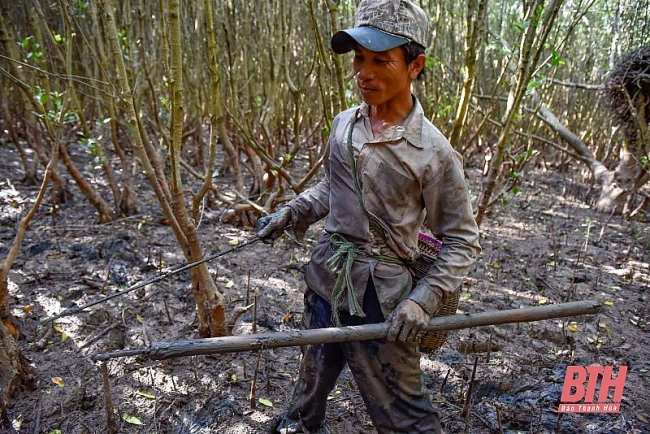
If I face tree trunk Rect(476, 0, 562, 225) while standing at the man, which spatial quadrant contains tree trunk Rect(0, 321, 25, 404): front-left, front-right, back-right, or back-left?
back-left

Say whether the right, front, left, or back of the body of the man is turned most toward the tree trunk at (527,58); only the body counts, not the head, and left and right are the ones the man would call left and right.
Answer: back

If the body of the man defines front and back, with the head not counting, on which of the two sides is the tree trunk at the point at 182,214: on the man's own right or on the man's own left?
on the man's own right

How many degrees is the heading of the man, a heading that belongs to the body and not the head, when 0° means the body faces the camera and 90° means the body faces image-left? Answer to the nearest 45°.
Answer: approximately 45°

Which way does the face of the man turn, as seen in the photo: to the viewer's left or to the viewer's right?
to the viewer's left
